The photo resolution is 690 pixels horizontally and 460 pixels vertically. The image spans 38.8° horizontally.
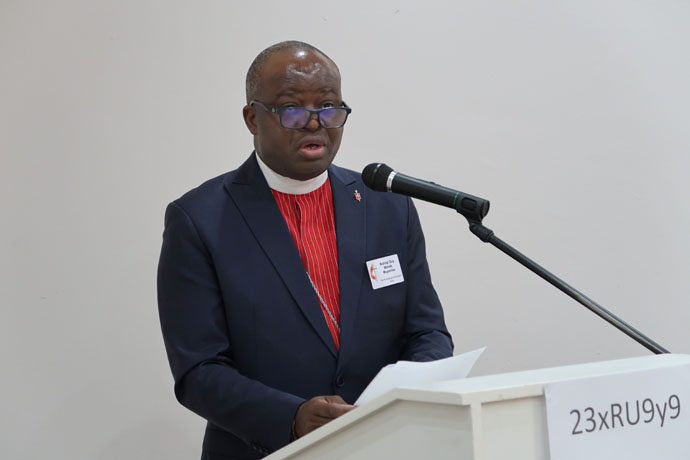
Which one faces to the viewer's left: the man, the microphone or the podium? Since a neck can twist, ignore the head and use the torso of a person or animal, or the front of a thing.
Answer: the microphone

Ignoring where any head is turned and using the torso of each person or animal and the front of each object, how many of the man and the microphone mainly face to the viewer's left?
1

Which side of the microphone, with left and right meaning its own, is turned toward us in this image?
left

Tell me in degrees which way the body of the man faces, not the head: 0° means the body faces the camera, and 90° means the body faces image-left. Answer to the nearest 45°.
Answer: approximately 315°

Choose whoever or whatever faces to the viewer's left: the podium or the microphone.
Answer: the microphone

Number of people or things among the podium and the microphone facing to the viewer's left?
1
